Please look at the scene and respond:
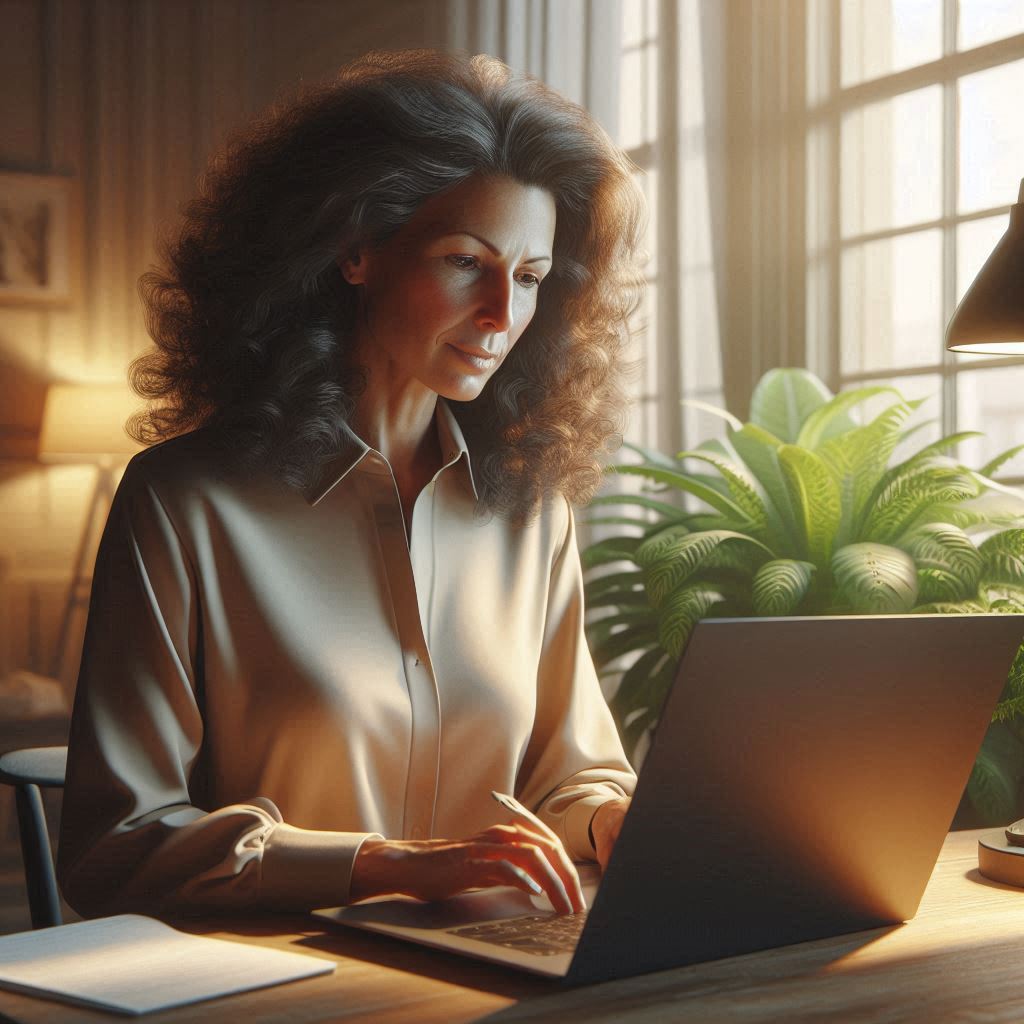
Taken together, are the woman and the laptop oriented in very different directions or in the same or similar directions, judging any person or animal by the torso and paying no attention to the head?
very different directions

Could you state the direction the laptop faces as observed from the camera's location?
facing away from the viewer and to the left of the viewer

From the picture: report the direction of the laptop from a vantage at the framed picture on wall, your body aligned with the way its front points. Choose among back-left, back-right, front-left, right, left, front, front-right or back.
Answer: front

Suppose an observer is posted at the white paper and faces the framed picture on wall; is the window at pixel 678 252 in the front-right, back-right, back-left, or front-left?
front-right

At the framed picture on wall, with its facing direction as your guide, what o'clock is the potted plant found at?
The potted plant is roughly at 11 o'clock from the framed picture on wall.

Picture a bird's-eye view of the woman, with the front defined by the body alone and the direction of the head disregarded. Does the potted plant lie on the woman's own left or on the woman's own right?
on the woman's own left

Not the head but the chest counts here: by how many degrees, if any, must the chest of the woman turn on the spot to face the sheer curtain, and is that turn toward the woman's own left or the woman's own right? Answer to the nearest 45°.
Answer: approximately 135° to the woman's own left

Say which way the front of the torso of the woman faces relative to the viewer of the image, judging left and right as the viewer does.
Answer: facing the viewer and to the right of the viewer

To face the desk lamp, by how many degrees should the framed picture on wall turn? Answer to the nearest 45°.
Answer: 0° — it already faces it

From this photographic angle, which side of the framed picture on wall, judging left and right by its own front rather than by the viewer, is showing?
front

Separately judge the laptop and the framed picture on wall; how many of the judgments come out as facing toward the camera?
1

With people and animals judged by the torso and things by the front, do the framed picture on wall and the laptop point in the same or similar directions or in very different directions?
very different directions

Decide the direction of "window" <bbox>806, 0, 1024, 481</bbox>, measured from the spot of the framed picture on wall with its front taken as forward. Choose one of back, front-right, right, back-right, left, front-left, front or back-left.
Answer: front-left

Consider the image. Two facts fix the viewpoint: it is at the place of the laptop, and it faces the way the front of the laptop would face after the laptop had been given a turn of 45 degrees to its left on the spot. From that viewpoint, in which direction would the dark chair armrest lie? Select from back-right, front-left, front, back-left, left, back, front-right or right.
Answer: front-right

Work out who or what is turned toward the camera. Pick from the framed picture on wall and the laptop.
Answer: the framed picture on wall

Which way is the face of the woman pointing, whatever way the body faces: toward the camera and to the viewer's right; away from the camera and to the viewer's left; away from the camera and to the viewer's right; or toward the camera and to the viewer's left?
toward the camera and to the viewer's right

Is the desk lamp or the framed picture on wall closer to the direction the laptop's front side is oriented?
the framed picture on wall

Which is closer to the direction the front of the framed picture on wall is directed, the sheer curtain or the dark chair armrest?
the dark chair armrest

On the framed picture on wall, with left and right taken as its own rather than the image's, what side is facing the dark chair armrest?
front
